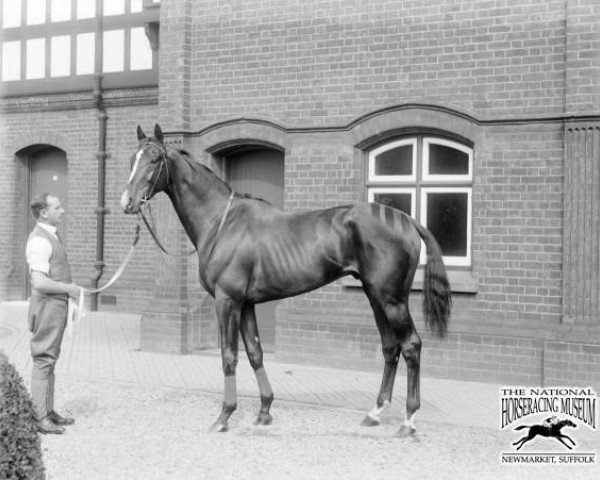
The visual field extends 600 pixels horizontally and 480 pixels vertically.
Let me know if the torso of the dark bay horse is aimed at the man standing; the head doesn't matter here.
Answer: yes

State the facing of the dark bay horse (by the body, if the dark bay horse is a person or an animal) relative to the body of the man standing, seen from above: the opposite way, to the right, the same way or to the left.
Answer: the opposite way

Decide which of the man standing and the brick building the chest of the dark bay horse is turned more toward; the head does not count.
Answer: the man standing

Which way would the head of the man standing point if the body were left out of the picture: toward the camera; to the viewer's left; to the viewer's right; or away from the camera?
to the viewer's right

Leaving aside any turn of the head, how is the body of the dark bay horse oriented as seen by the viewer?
to the viewer's left

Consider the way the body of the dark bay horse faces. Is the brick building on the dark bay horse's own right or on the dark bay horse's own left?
on the dark bay horse's own right

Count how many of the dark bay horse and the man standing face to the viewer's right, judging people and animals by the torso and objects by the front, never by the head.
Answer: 1

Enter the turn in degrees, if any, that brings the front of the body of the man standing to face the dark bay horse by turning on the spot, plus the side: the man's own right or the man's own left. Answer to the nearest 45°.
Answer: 0° — they already face it

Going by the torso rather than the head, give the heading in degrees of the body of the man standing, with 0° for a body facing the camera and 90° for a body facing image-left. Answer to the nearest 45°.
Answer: approximately 270°
